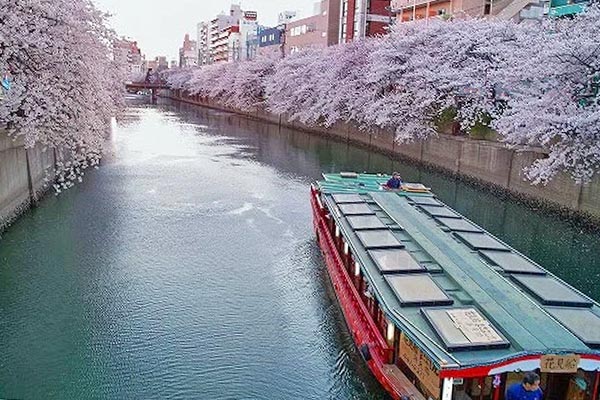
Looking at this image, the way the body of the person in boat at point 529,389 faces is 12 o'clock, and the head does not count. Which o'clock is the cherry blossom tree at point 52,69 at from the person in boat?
The cherry blossom tree is roughly at 5 o'clock from the person in boat.

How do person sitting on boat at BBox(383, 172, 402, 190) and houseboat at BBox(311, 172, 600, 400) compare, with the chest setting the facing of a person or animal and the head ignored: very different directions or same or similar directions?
same or similar directions

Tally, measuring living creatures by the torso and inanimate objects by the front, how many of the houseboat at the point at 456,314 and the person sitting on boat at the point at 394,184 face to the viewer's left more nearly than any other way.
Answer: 0

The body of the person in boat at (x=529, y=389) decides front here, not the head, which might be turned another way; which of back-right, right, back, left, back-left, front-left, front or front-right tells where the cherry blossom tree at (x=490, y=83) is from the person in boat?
back-left

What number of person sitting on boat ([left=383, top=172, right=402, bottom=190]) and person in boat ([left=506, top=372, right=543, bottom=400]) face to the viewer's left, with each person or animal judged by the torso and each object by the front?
0

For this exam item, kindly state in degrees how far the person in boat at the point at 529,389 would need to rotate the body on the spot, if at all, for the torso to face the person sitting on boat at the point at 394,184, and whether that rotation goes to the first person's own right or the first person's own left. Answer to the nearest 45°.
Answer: approximately 180°

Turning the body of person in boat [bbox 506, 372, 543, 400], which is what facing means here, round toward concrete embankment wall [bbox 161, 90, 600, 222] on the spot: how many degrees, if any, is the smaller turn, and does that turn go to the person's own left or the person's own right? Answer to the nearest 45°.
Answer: approximately 135° to the person's own left
